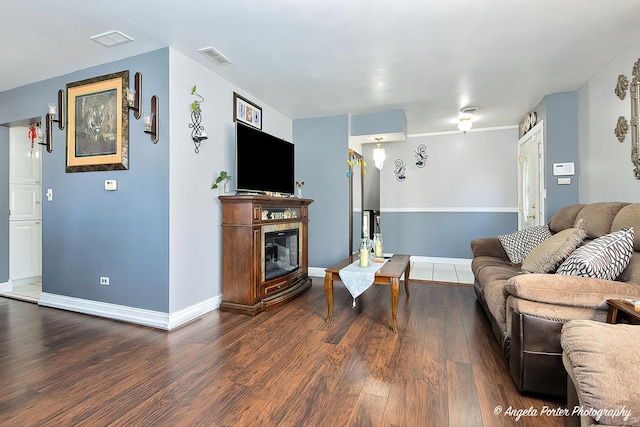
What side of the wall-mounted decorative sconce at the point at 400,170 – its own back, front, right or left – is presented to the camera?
front

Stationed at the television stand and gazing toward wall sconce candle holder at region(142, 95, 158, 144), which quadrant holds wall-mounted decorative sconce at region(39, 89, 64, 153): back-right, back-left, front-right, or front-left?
front-right

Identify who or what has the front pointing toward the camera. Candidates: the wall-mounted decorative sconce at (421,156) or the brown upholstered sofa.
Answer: the wall-mounted decorative sconce

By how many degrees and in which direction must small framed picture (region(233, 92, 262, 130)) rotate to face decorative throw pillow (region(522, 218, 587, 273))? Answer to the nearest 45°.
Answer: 0° — it already faces it

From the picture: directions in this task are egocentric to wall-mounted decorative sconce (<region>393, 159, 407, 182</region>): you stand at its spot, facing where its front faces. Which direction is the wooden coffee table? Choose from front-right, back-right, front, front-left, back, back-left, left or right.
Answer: front

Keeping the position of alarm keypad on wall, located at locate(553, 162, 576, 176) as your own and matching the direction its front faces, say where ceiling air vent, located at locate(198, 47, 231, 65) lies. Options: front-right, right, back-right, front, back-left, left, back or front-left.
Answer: front-right

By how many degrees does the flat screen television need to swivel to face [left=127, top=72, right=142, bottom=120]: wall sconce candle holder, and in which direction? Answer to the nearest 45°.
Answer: approximately 90° to its right

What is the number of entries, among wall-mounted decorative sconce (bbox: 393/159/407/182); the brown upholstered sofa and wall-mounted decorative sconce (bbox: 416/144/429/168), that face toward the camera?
2

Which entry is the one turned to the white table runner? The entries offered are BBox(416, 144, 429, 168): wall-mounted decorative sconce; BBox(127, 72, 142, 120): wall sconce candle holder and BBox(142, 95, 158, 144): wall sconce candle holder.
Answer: the wall-mounted decorative sconce

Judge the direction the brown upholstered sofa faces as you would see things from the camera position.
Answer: facing to the left of the viewer

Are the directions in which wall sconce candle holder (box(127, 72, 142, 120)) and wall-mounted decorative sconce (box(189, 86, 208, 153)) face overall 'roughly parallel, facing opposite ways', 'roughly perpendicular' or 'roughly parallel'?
roughly perpendicular

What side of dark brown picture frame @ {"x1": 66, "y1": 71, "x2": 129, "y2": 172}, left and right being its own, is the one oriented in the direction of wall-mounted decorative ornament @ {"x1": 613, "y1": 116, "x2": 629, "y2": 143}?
left

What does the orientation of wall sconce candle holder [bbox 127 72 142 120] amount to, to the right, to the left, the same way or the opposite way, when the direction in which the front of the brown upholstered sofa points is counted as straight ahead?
to the left

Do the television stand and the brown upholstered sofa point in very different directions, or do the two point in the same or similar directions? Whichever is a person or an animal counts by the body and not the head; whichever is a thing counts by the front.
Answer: very different directions
